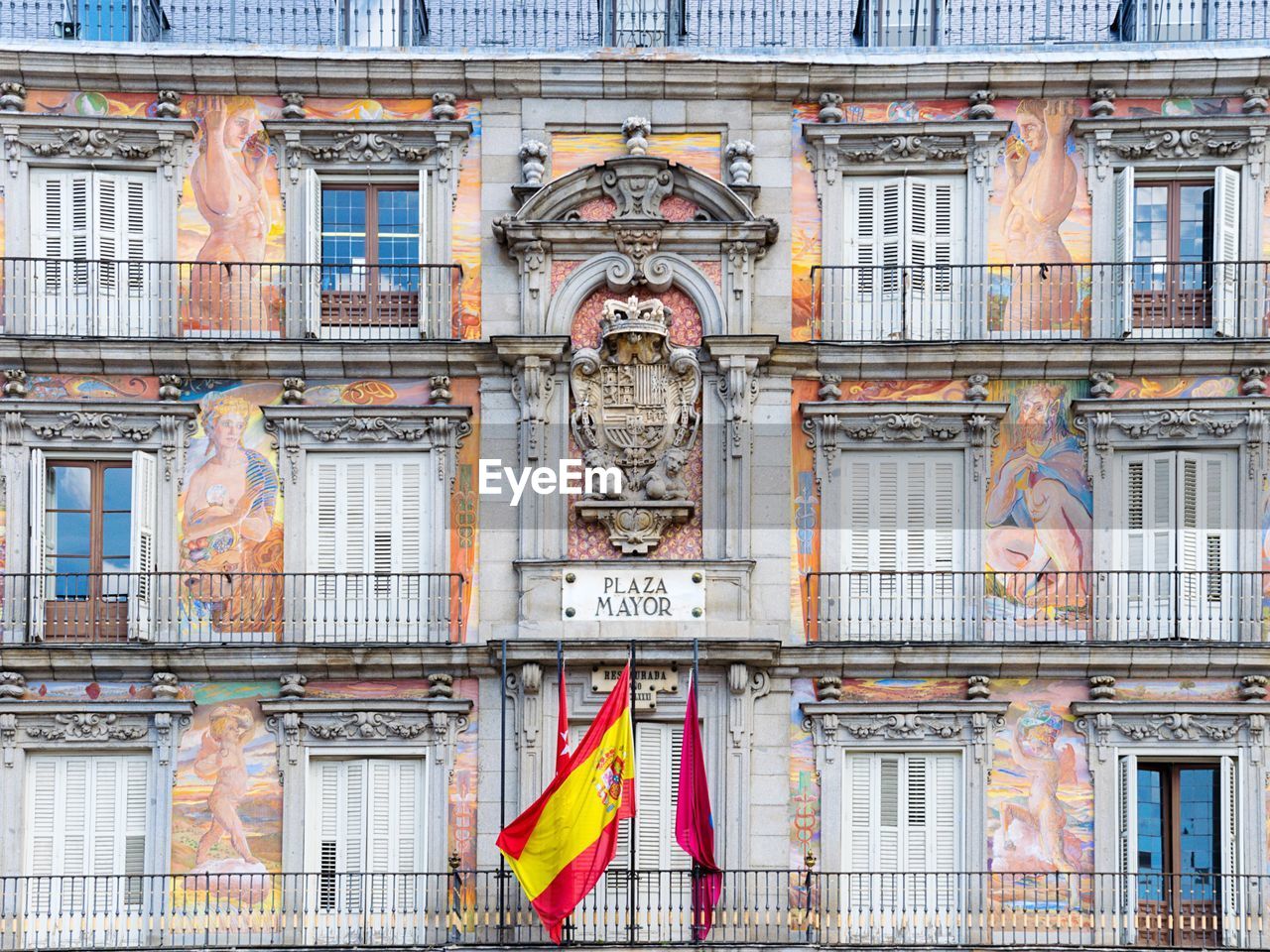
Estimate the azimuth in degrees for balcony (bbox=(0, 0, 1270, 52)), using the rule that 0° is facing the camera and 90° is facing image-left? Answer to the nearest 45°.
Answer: approximately 0°

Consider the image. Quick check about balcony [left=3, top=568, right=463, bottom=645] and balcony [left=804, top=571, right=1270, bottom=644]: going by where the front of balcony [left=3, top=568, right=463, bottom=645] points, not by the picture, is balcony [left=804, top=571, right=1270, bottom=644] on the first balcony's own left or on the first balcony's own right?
on the first balcony's own left

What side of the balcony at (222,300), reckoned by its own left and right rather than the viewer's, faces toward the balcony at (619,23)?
left

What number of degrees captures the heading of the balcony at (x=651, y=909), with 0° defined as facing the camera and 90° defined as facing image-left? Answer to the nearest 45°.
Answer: approximately 0°

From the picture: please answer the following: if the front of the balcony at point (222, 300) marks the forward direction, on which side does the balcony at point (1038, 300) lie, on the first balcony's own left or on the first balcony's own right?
on the first balcony's own left

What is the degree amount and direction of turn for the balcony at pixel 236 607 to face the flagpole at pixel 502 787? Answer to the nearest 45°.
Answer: approximately 90° to its left
